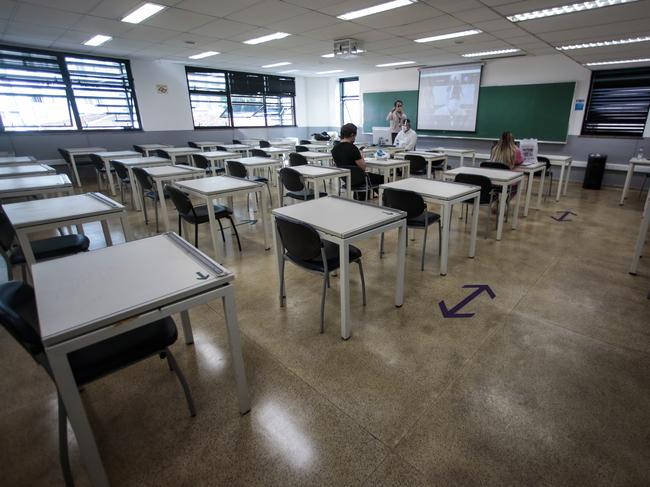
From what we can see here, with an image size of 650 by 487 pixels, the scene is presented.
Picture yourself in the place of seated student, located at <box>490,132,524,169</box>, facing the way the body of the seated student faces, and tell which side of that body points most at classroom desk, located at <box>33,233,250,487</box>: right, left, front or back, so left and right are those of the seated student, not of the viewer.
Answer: back

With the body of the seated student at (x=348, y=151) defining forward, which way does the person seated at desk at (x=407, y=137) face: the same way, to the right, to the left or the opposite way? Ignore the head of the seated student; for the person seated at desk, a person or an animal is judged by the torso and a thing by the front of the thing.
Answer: the opposite way

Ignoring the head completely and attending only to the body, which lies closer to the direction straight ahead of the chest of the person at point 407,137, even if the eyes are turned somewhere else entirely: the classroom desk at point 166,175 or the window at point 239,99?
the classroom desk

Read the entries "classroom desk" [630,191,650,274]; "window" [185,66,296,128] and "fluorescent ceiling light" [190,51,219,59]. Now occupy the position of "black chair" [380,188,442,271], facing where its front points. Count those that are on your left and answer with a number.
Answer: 2

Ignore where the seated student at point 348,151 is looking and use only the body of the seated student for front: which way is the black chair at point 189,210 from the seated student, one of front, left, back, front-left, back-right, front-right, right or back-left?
back

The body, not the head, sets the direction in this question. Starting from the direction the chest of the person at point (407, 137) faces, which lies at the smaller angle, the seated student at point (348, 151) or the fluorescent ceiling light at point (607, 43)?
the seated student

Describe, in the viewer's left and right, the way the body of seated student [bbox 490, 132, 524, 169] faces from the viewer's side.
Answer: facing away from the viewer

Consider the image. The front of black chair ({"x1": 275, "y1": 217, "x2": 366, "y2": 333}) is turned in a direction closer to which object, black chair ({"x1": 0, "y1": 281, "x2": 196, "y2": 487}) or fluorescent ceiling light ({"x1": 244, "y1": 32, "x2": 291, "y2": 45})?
the fluorescent ceiling light
